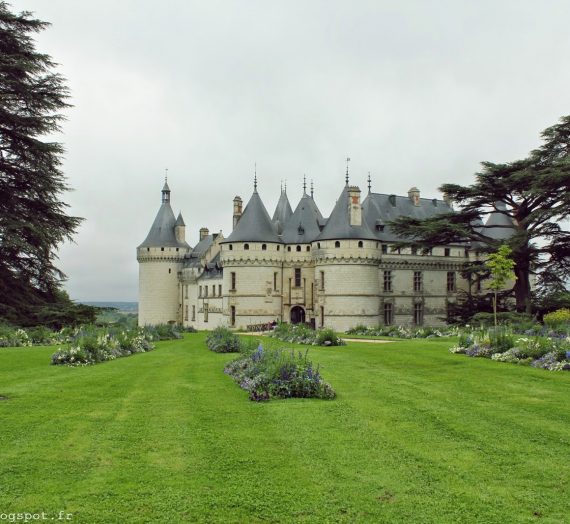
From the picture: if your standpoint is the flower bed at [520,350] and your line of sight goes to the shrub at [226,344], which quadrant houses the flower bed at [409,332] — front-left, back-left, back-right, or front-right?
front-right

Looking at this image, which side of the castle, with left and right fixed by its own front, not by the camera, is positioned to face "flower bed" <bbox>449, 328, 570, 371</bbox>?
front

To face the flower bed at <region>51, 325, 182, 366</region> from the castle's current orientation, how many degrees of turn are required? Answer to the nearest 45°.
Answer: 0° — it already faces it

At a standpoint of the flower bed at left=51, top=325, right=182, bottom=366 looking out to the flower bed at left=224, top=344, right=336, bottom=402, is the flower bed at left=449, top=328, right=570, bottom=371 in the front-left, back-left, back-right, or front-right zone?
front-left

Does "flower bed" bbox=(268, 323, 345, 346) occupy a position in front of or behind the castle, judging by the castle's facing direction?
in front

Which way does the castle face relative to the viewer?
toward the camera

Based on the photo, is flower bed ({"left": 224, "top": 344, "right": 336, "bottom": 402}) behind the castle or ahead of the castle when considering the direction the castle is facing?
ahead

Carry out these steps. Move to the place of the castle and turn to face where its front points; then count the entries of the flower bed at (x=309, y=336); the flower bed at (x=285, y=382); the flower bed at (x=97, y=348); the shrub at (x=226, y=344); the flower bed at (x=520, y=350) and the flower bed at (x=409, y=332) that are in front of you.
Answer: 6

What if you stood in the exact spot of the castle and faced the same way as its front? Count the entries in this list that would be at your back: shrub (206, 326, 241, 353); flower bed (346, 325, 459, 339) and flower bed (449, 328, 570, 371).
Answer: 0

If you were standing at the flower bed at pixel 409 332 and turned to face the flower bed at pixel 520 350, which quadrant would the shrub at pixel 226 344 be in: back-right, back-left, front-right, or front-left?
front-right

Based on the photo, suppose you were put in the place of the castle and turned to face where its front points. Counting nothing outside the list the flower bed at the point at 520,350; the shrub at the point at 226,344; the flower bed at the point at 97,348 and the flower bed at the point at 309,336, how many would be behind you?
0

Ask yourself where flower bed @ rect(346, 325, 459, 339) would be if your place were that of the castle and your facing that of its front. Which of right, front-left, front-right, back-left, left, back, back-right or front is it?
front

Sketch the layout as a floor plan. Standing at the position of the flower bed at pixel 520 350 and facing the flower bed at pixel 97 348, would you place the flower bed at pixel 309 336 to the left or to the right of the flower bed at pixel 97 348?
right

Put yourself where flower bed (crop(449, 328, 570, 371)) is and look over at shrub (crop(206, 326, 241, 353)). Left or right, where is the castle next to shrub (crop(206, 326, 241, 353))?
right

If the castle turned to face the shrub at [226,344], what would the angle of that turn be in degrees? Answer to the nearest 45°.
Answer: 0° — it already faces it

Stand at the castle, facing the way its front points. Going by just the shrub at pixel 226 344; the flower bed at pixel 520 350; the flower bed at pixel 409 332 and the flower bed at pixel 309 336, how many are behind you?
0
